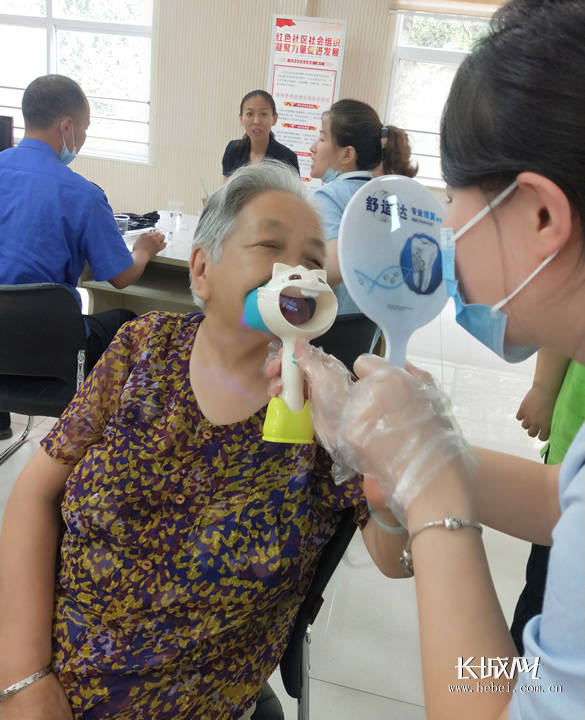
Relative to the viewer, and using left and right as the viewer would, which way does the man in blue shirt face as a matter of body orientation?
facing away from the viewer and to the right of the viewer

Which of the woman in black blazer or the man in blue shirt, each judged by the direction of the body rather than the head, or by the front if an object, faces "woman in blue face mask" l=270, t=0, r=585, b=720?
the woman in black blazer

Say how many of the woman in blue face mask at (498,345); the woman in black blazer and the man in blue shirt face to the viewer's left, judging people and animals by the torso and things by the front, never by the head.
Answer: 1

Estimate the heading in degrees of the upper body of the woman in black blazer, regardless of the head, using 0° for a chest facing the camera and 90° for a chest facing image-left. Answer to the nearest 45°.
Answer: approximately 0°

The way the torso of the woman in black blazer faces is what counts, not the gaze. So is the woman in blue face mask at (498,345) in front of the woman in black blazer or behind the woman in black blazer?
in front

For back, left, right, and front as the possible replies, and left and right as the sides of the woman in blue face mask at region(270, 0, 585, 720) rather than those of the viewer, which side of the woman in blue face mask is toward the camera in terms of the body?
left

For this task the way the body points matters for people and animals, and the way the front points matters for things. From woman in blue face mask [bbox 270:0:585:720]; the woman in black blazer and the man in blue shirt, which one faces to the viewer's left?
the woman in blue face mask

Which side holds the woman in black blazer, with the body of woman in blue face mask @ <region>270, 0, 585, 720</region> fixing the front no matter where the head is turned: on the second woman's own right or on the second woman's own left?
on the second woman's own right

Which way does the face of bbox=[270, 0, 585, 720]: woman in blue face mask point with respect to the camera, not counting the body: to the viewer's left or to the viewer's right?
to the viewer's left

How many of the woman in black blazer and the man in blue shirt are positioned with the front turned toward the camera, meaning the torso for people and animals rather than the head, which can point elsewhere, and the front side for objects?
1

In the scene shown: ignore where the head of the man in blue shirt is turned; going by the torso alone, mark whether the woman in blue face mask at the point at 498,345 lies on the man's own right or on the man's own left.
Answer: on the man's own right

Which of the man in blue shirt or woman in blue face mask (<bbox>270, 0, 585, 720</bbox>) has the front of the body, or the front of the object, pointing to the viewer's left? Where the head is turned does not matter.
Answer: the woman in blue face mask

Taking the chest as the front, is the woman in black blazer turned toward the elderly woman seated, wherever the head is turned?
yes
